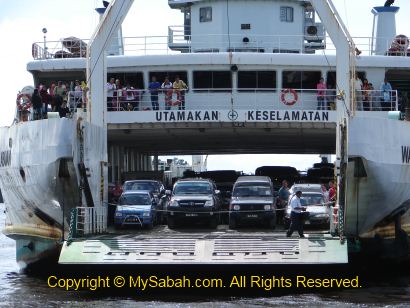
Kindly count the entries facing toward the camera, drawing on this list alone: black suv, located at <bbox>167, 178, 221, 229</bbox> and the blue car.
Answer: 2

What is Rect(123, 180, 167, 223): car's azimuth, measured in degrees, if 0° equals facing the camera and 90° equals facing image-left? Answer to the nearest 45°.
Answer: approximately 0°

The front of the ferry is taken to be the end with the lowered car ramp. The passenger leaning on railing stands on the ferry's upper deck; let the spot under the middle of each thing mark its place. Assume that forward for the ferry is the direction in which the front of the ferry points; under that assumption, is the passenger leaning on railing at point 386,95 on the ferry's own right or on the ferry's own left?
on the ferry's own left

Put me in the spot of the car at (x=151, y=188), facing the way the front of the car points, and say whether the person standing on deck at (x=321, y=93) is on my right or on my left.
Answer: on my left

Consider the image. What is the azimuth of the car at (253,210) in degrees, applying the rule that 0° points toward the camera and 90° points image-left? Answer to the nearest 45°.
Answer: approximately 0°

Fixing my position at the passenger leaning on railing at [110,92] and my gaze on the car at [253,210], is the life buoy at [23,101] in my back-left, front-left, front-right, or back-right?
back-right

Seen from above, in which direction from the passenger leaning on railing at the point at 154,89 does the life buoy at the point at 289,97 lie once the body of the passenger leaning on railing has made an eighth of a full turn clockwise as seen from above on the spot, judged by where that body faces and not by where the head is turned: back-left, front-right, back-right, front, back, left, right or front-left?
back-left
